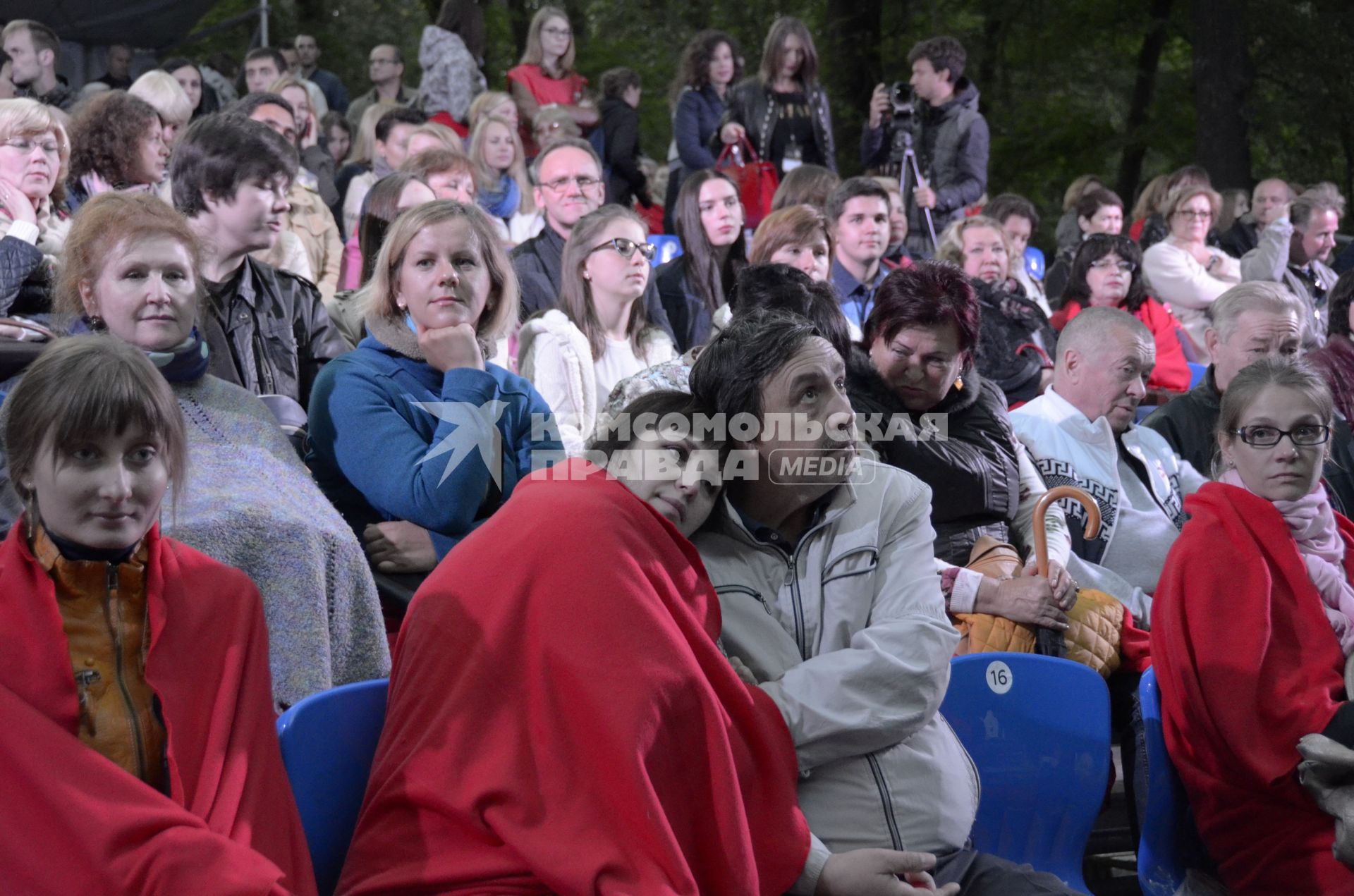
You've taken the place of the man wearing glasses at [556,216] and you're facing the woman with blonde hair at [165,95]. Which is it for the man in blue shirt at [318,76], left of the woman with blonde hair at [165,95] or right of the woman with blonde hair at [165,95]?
right

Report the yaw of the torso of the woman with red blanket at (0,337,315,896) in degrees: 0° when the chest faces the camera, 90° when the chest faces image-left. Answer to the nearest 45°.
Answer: approximately 0°

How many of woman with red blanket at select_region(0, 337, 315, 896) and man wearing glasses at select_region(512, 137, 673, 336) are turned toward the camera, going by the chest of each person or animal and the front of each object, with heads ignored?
2

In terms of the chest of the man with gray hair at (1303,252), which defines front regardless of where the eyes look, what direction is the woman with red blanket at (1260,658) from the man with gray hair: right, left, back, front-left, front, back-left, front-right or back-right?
front-right

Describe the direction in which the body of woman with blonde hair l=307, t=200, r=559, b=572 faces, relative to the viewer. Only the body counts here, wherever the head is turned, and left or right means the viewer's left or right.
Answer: facing the viewer and to the right of the viewer

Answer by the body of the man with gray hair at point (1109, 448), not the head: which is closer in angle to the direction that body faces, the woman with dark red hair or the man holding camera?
the woman with dark red hair

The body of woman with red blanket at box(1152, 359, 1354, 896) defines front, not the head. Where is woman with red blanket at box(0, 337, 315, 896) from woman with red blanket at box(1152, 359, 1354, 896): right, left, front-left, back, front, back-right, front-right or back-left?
right

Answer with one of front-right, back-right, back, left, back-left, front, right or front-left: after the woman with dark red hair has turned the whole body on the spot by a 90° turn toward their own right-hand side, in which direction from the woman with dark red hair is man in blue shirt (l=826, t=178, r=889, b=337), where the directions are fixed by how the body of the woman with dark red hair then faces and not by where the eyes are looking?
back-right
